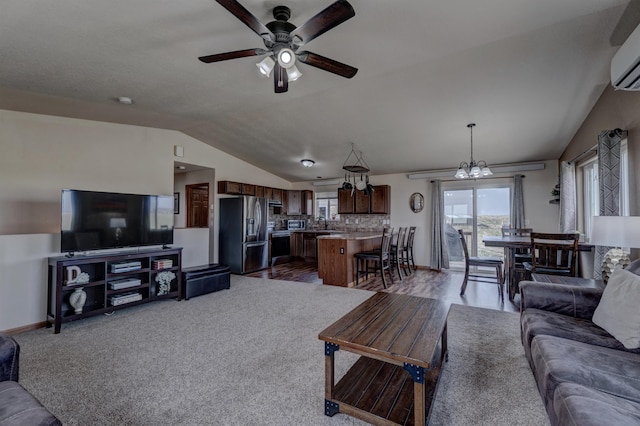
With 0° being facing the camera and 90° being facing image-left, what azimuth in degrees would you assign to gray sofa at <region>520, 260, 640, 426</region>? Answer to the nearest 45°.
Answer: approximately 90°

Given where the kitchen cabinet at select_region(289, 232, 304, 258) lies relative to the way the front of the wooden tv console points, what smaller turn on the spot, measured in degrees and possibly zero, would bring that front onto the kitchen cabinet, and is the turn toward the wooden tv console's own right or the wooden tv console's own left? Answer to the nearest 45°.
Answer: approximately 90° to the wooden tv console's own left

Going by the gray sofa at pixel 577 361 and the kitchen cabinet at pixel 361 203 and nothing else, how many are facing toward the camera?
1

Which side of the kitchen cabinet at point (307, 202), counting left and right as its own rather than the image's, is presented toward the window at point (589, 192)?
left

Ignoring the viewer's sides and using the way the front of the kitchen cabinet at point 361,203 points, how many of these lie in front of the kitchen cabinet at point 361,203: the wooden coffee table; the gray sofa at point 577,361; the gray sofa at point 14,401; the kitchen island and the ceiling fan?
5

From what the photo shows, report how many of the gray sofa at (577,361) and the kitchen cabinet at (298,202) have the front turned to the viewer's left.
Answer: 1
